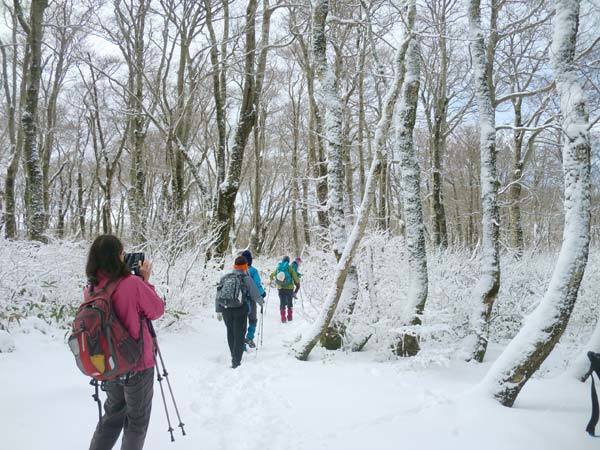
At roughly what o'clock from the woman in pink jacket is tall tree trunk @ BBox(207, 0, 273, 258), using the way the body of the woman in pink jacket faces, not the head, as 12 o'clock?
The tall tree trunk is roughly at 11 o'clock from the woman in pink jacket.

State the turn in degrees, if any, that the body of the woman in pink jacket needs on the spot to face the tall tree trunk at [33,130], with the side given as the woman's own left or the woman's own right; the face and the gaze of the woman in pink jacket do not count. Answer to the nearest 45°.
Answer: approximately 45° to the woman's own left

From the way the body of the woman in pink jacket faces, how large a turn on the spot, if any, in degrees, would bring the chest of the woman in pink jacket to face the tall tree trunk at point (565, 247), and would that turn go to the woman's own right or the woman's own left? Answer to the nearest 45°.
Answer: approximately 45° to the woman's own right

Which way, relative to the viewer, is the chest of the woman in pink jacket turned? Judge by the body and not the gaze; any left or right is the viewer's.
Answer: facing away from the viewer and to the right of the viewer

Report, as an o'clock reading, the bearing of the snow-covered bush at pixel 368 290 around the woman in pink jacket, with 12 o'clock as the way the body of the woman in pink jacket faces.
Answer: The snow-covered bush is roughly at 12 o'clock from the woman in pink jacket.

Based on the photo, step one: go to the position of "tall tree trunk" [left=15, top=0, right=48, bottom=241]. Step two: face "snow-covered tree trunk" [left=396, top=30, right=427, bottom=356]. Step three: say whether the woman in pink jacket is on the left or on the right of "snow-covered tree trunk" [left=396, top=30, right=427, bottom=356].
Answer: right
